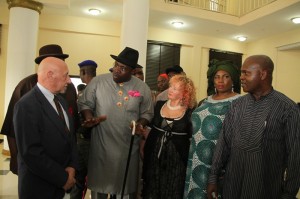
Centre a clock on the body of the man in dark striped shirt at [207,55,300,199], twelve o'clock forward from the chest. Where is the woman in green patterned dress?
The woman in green patterned dress is roughly at 3 o'clock from the man in dark striped shirt.

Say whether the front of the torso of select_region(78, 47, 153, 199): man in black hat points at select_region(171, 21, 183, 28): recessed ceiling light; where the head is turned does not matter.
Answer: no

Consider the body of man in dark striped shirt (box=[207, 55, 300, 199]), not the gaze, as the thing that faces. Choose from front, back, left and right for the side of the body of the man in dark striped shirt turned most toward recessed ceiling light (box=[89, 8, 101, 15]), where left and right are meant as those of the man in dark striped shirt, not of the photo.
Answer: right

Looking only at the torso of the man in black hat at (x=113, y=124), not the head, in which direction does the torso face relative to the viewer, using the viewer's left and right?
facing the viewer

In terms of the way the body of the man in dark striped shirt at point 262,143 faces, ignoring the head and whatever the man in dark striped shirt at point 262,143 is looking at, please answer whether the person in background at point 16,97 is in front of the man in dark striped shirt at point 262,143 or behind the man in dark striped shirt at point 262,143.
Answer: in front

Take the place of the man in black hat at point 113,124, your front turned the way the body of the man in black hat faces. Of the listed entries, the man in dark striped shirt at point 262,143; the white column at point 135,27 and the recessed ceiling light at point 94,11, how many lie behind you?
2

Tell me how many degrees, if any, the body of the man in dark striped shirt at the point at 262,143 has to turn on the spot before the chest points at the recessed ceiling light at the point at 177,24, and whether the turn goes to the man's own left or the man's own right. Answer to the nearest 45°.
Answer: approximately 135° to the man's own right

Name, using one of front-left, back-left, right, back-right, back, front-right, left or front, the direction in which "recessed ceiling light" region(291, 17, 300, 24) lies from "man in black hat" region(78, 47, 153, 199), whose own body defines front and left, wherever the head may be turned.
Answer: back-left

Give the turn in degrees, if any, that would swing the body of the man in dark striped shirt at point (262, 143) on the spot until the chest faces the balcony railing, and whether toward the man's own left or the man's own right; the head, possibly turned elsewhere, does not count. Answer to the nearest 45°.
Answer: approximately 135° to the man's own right

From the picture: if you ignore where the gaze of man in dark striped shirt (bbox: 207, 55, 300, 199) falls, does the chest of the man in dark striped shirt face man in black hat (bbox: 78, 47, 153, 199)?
no

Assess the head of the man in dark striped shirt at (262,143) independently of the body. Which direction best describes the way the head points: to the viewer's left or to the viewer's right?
to the viewer's left

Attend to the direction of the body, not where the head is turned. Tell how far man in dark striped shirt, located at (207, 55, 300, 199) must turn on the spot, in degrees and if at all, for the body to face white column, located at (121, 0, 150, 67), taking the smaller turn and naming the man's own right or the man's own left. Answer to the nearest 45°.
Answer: approximately 90° to the man's own right

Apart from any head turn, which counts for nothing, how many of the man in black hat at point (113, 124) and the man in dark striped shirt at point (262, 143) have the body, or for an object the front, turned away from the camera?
0

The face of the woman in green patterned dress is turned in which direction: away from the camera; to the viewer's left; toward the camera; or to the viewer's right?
toward the camera

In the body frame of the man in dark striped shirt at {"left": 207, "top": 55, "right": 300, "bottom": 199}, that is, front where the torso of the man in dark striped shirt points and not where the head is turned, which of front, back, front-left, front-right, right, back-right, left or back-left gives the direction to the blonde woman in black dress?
right

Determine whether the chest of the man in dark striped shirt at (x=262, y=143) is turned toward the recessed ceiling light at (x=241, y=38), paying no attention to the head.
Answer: no

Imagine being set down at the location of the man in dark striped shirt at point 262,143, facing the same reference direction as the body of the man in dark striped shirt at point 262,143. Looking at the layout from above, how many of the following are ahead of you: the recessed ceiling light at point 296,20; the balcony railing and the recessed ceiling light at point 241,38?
0

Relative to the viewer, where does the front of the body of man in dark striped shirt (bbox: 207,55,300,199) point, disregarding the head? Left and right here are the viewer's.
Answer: facing the viewer and to the left of the viewer

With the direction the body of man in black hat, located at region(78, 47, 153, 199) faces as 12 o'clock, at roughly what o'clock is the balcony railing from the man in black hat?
The balcony railing is roughly at 7 o'clock from the man in black hat.
